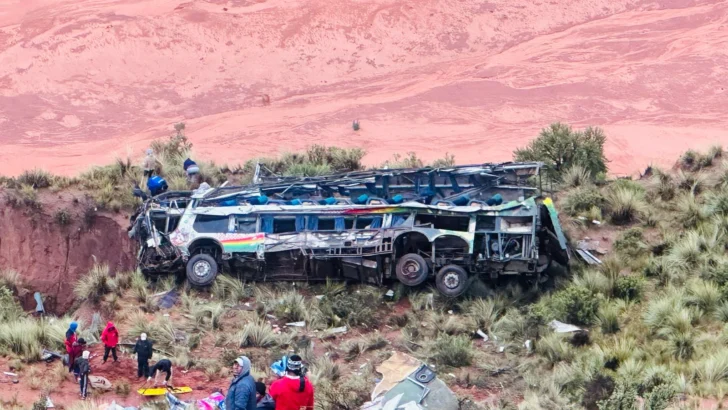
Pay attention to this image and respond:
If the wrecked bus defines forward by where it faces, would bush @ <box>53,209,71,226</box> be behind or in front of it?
in front

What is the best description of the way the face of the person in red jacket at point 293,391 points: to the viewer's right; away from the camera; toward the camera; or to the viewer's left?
away from the camera

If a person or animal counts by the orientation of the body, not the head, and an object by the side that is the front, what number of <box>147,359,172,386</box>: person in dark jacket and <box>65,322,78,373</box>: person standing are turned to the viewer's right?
1

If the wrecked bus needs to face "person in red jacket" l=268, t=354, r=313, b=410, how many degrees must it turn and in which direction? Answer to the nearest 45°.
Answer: approximately 90° to its left

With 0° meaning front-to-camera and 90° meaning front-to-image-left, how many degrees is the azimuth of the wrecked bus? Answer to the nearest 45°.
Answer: approximately 90°

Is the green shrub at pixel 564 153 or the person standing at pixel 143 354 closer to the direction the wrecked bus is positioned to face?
the person standing

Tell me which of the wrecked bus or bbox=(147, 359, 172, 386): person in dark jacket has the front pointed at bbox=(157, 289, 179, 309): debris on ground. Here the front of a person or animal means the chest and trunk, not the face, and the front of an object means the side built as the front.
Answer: the wrecked bus

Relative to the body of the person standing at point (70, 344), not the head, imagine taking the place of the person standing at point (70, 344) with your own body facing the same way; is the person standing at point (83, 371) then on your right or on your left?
on your right

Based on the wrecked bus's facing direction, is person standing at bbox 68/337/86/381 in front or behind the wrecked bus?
in front

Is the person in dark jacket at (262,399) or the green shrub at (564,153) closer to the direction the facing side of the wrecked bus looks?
the person in dark jacket
